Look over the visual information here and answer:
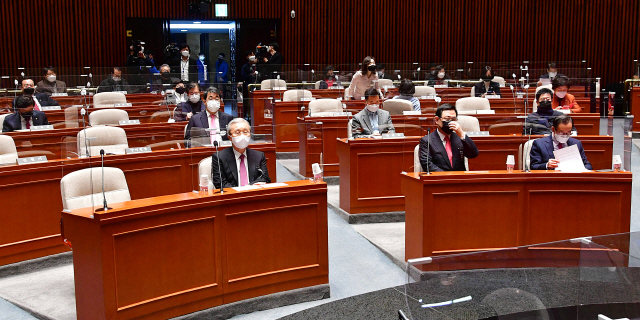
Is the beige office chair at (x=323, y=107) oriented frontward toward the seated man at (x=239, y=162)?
yes

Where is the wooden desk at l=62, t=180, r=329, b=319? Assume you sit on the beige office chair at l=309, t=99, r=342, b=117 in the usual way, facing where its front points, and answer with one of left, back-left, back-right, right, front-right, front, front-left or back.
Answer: front

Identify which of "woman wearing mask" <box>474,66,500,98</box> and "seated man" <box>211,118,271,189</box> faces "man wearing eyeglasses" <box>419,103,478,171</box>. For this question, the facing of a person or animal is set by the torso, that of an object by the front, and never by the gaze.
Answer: the woman wearing mask

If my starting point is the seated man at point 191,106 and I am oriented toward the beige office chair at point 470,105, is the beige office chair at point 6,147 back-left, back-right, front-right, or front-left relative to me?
back-right

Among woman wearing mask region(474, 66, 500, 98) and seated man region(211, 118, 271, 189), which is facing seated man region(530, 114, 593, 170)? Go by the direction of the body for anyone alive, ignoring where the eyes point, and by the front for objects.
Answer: the woman wearing mask

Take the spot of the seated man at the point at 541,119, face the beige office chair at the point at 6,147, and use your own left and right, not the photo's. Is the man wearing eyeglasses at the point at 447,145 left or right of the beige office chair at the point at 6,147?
left

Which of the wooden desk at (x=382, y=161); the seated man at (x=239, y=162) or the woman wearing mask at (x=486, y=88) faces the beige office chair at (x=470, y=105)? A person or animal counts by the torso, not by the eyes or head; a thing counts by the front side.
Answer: the woman wearing mask

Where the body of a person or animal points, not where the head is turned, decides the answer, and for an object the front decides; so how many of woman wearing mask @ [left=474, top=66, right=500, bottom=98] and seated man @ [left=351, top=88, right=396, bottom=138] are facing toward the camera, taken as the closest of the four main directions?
2

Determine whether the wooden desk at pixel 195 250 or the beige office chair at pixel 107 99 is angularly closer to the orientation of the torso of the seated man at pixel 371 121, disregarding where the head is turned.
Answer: the wooden desk

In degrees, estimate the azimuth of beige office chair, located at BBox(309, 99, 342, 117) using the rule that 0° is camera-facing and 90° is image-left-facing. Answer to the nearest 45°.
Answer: approximately 0°

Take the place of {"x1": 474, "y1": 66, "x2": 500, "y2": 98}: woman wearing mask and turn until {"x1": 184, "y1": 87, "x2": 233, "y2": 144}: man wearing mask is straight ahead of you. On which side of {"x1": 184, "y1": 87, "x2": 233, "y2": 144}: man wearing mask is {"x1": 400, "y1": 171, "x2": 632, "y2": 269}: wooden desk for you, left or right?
left

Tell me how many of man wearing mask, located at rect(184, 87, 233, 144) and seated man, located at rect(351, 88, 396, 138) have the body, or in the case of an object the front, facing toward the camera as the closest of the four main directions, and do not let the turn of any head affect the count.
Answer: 2

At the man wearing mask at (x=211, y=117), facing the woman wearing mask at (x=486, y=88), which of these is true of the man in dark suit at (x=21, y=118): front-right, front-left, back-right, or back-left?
back-left

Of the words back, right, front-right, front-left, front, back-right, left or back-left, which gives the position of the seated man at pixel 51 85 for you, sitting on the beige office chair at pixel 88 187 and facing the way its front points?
back-left
